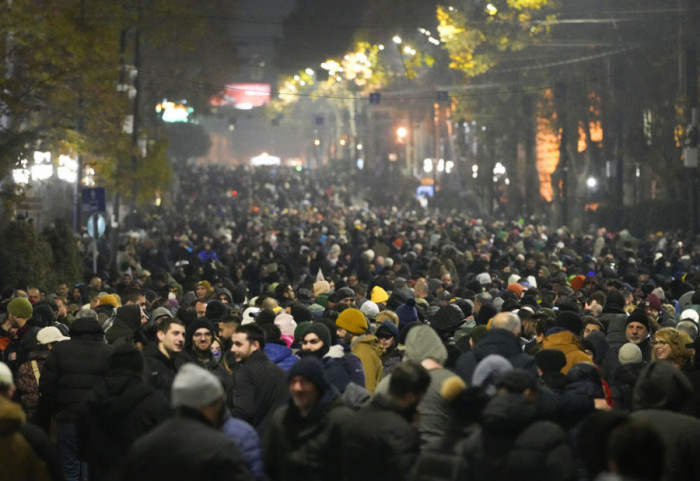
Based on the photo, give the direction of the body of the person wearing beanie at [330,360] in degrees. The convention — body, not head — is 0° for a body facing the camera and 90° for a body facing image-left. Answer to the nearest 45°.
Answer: approximately 45°

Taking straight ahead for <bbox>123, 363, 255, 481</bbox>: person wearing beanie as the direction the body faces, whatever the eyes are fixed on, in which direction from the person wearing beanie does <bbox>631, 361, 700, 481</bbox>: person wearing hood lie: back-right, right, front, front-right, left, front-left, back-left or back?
front-right

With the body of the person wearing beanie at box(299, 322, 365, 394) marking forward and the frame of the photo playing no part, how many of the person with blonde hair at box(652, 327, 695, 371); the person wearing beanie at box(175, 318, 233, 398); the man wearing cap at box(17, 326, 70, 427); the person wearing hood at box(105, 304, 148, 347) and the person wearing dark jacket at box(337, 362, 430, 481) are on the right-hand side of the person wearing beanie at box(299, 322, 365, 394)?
3

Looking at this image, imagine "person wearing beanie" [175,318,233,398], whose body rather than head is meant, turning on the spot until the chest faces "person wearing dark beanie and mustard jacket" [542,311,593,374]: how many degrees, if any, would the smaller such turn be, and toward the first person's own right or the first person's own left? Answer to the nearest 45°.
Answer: approximately 90° to the first person's own left

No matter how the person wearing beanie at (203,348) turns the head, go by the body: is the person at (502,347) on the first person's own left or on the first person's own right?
on the first person's own left

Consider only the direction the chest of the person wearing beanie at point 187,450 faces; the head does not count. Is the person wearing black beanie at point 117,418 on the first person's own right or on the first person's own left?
on the first person's own left

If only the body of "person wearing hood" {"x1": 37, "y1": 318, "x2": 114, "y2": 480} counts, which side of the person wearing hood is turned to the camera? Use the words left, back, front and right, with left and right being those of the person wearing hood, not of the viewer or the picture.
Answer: back

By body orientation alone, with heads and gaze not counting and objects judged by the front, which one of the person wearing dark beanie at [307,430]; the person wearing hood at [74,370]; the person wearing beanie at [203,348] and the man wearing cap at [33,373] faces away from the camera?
the person wearing hood at [74,370]

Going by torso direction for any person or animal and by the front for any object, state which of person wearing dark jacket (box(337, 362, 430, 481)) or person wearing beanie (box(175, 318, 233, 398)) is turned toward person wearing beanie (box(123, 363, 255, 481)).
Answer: person wearing beanie (box(175, 318, 233, 398))

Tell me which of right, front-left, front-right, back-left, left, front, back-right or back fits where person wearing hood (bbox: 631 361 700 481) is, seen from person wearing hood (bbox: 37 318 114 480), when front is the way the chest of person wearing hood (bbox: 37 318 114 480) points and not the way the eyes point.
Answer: back-right

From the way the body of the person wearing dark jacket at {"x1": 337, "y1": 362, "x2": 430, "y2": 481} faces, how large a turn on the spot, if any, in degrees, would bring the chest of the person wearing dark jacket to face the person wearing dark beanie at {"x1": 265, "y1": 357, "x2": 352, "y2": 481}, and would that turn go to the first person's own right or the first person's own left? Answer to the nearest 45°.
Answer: approximately 90° to the first person's own left
